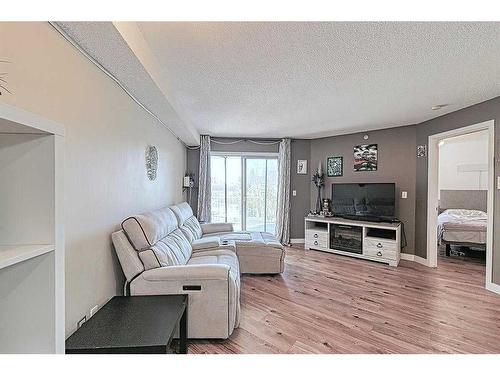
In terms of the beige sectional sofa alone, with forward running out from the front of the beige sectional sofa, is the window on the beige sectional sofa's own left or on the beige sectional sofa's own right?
on the beige sectional sofa's own left

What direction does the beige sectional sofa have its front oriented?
to the viewer's right

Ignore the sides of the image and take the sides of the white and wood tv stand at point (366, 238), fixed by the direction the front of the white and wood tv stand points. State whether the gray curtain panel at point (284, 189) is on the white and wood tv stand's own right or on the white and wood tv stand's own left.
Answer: on the white and wood tv stand's own right

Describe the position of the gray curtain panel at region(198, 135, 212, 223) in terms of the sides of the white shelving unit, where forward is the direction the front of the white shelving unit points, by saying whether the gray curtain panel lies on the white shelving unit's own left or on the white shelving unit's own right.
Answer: on the white shelving unit's own left

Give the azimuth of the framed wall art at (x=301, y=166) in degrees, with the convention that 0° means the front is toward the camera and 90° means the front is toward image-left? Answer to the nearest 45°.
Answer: approximately 0°

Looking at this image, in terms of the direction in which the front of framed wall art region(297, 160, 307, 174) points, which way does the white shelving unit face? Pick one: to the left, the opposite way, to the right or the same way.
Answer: to the left

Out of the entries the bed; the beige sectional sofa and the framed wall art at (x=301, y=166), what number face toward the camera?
2

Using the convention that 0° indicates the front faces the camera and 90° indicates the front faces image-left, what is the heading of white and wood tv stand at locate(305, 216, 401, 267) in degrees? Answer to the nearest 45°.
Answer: approximately 45°
